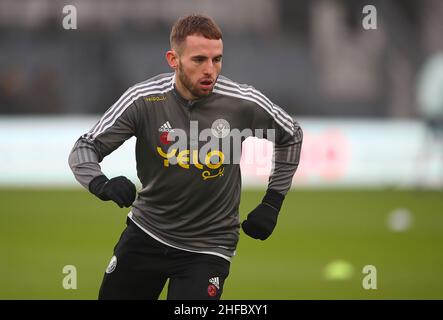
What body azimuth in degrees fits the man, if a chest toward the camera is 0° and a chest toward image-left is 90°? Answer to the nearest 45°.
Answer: approximately 0°
